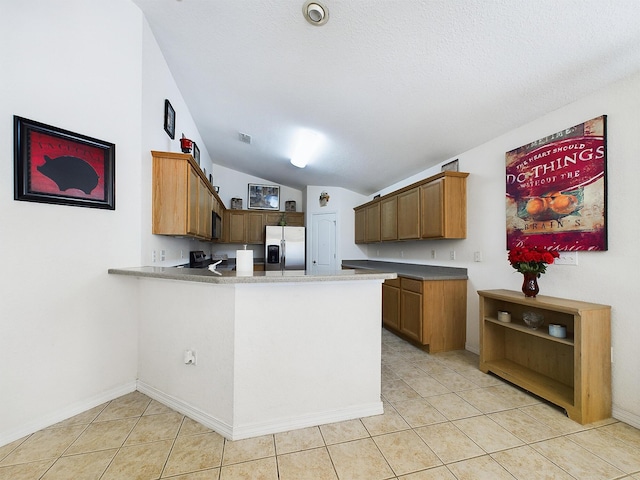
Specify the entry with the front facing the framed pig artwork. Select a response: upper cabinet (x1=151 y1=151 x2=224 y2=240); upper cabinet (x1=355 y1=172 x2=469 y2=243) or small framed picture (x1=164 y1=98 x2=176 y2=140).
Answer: upper cabinet (x1=355 y1=172 x2=469 y2=243)

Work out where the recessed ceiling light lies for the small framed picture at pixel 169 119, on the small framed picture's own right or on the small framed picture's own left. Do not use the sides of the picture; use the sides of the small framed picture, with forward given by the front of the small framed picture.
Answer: on the small framed picture's own right

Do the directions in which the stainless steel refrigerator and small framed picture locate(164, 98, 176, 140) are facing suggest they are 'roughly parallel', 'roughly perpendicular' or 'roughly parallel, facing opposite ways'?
roughly perpendicular

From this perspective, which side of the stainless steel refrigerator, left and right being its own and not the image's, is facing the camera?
front

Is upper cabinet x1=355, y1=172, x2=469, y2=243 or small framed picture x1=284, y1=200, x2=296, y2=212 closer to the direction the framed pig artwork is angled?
the upper cabinet

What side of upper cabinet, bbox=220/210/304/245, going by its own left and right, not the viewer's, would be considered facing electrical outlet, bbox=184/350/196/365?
front

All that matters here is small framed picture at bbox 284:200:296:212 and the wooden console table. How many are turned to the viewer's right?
0

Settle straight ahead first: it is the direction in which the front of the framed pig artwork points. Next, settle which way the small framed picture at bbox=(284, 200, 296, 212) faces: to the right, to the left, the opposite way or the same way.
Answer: to the right

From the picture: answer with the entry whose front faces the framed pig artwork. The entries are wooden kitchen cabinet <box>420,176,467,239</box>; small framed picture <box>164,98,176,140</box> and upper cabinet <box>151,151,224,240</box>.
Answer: the wooden kitchen cabinet

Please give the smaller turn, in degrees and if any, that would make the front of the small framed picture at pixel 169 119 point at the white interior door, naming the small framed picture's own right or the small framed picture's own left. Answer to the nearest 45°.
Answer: approximately 45° to the small framed picture's own left

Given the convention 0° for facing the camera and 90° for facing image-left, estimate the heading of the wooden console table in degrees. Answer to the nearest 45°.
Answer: approximately 45°

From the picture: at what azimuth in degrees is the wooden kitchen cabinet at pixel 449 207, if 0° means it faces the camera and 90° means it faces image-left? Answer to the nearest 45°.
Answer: approximately 45°

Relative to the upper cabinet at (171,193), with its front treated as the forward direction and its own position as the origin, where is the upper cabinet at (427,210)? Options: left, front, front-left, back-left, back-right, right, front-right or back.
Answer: front

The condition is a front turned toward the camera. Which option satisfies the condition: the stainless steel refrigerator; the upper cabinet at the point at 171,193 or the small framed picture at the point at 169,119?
the stainless steel refrigerator
